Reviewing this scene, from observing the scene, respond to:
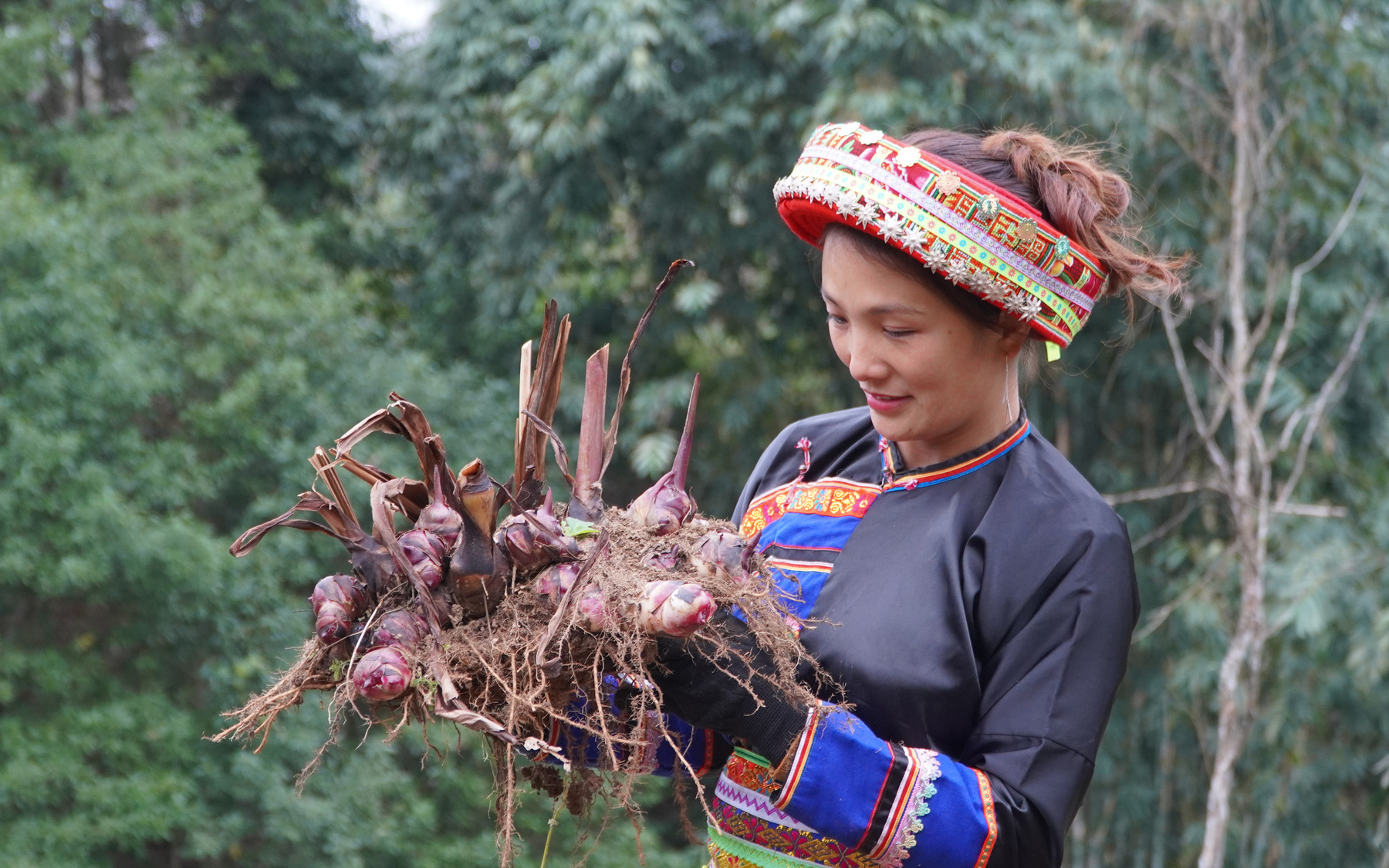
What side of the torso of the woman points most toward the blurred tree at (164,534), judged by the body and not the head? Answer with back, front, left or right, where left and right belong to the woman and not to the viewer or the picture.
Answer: right

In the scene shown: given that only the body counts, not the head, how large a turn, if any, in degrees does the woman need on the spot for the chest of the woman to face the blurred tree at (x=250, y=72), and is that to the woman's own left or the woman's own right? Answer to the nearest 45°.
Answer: approximately 90° to the woman's own right

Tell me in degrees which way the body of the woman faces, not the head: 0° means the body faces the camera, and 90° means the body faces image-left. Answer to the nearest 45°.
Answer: approximately 45°
